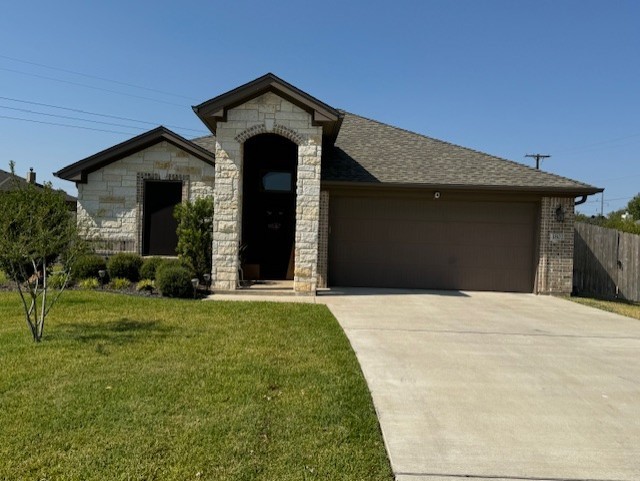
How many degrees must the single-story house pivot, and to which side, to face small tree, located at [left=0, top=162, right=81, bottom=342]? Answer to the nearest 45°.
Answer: approximately 45° to its right

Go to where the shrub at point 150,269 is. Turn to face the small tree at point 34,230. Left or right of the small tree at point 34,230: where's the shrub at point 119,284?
right

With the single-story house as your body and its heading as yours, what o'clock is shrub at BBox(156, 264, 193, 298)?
The shrub is roughly at 2 o'clock from the single-story house.

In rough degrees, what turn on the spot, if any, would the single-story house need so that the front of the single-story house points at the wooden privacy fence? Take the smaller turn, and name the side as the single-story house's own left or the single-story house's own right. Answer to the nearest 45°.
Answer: approximately 90° to the single-story house's own left

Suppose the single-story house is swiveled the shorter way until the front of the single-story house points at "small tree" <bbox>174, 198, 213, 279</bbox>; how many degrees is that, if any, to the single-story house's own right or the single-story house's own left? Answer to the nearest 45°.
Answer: approximately 90° to the single-story house's own right

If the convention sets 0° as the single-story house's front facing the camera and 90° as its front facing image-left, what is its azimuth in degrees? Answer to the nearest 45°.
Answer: approximately 0°

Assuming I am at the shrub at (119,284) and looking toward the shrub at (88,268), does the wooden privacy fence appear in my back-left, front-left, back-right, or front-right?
back-right
